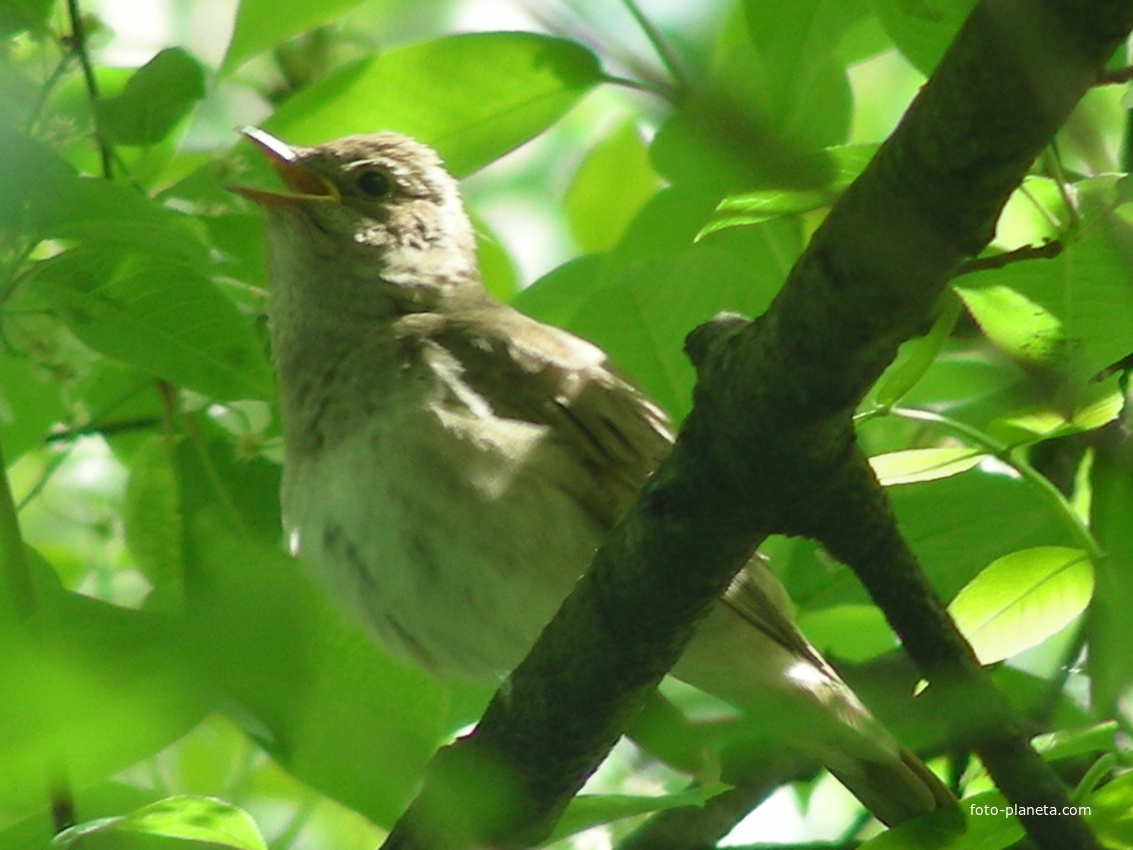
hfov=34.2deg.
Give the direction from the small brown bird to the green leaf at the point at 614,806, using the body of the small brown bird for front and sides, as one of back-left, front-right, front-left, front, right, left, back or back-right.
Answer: left

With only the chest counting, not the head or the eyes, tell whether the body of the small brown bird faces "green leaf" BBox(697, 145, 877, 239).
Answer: no

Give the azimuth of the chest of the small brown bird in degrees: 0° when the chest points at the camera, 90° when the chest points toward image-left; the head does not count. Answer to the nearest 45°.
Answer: approximately 90°

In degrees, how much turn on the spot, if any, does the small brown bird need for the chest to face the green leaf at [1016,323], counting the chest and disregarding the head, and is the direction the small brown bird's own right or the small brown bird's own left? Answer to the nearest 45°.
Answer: approximately 135° to the small brown bird's own left

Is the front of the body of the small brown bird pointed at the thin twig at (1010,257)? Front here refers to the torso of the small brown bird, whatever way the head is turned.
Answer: no

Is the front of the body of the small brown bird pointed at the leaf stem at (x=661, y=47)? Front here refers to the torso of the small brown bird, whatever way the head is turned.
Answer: no

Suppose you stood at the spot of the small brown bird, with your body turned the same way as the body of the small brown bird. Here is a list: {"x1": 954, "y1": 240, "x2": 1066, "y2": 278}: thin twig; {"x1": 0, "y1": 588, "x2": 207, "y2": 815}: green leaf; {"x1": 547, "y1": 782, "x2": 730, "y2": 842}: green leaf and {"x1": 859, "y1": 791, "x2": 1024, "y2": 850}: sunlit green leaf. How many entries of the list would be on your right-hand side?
0

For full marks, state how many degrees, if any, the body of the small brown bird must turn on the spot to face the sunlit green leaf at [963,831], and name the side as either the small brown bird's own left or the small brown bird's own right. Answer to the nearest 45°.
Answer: approximately 135° to the small brown bird's own left

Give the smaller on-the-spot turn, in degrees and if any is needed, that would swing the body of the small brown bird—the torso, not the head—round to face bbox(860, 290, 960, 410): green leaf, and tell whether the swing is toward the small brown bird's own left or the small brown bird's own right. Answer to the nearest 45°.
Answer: approximately 135° to the small brown bird's own left
